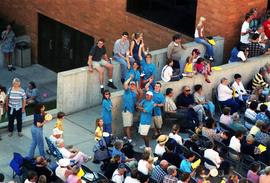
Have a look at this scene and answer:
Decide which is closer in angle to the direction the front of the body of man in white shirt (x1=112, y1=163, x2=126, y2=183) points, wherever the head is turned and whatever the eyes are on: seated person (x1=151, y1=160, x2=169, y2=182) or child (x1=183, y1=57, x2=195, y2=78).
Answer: the seated person

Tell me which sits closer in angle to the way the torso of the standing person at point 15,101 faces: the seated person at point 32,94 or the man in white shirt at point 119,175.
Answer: the man in white shirt

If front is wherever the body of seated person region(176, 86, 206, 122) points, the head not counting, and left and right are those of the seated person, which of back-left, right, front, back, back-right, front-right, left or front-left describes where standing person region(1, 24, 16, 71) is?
back

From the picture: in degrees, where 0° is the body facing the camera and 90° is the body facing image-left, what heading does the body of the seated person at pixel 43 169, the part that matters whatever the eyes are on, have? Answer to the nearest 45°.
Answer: approximately 315°

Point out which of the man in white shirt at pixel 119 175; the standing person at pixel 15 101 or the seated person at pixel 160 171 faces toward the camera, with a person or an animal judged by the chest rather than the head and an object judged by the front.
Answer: the standing person

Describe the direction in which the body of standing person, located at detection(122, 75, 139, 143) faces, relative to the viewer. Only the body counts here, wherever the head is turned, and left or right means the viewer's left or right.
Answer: facing the viewer and to the right of the viewer

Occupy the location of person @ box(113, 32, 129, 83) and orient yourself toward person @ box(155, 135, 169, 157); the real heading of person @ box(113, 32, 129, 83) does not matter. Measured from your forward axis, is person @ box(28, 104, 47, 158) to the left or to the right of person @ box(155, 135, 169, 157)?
right

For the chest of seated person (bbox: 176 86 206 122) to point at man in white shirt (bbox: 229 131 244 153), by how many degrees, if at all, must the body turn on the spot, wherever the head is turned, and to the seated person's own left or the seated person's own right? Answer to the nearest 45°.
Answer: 0° — they already face them

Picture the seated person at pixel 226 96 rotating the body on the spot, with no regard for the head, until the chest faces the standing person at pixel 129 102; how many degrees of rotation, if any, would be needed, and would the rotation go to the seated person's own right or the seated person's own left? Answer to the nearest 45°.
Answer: approximately 135° to the seated person's own right

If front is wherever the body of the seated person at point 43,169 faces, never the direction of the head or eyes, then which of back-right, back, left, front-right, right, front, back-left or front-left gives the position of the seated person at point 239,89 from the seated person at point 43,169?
left

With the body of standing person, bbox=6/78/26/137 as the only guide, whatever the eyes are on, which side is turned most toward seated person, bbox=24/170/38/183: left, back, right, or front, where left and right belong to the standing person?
front
